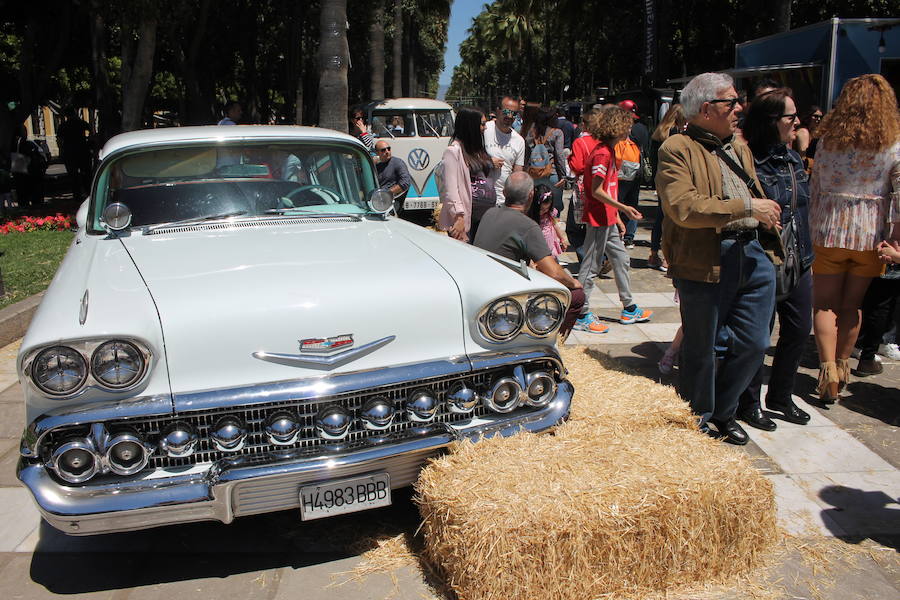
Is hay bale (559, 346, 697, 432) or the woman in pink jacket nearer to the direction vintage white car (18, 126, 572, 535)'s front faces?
the hay bale

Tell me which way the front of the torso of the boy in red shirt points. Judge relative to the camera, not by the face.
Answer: to the viewer's right

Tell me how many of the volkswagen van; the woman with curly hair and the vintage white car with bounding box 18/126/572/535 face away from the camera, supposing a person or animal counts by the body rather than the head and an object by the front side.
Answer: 1

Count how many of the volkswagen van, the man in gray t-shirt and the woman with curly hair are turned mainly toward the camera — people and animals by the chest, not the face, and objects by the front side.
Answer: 1

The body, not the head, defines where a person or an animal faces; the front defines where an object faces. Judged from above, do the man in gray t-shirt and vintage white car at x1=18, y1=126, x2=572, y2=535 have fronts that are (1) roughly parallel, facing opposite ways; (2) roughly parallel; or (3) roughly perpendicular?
roughly perpendicular

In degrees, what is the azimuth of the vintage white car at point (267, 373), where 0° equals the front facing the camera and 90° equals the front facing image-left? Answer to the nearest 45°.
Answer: approximately 315°

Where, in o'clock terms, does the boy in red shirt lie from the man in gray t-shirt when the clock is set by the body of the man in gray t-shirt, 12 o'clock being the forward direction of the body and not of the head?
The boy in red shirt is roughly at 11 o'clock from the man in gray t-shirt.

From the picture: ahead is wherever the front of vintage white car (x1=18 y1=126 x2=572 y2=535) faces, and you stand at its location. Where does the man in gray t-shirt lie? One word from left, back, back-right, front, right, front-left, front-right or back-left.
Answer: left

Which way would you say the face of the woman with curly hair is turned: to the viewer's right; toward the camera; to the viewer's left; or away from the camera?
away from the camera

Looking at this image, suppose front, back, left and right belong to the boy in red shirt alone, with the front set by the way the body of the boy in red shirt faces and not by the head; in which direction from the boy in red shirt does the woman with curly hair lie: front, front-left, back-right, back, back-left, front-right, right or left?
front-right

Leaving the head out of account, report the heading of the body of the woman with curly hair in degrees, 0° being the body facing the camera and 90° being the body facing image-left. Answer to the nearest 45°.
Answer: approximately 180°

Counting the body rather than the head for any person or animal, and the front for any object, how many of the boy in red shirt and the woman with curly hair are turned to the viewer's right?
1

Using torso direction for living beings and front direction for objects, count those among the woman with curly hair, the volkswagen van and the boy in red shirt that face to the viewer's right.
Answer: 1

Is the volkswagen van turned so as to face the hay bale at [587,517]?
yes

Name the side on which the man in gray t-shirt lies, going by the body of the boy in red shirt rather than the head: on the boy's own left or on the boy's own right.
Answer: on the boy's own right

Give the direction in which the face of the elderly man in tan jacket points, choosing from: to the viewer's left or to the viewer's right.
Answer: to the viewer's right
